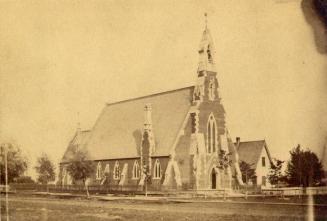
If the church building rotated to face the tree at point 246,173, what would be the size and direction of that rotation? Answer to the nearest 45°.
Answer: approximately 90° to its left

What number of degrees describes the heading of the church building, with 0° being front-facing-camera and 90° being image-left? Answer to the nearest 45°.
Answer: approximately 315°

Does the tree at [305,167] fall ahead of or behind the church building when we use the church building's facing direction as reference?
ahead

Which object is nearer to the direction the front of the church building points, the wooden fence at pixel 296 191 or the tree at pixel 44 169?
the wooden fence

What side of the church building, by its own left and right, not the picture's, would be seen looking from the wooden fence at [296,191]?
front
